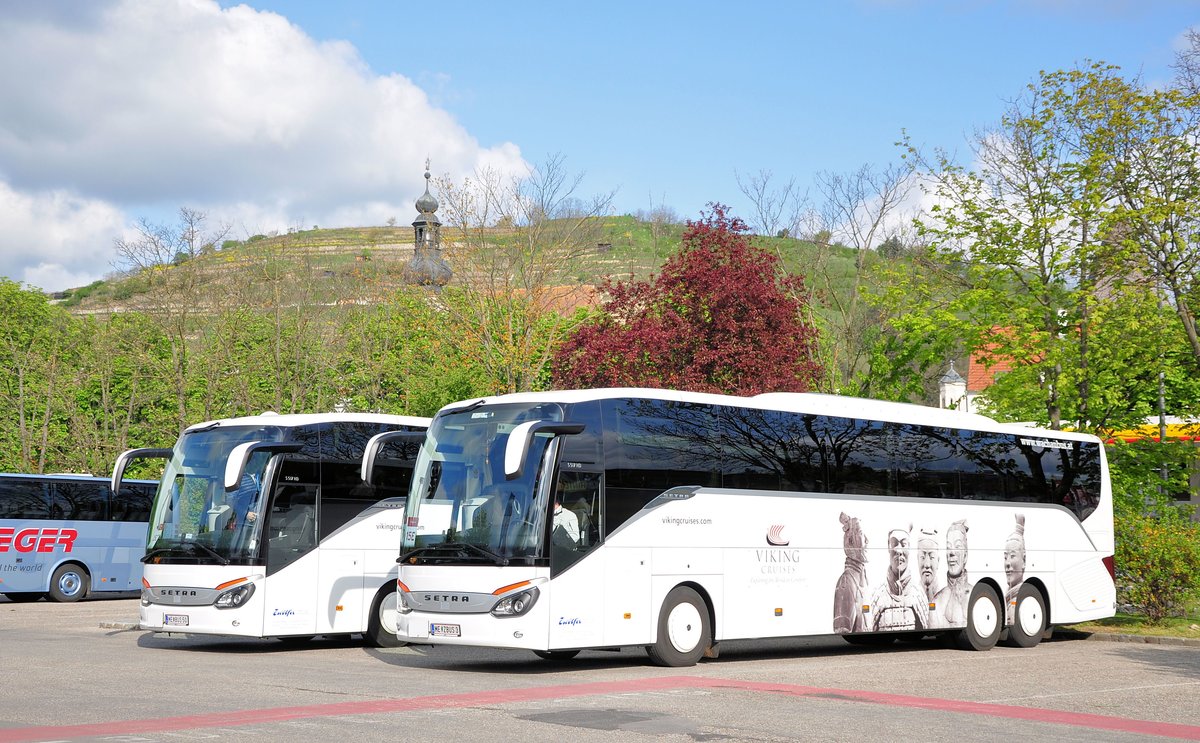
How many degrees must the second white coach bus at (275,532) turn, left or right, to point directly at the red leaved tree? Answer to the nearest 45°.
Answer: approximately 180°

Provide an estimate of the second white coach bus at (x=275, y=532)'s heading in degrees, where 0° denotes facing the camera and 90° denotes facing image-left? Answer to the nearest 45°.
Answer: approximately 45°

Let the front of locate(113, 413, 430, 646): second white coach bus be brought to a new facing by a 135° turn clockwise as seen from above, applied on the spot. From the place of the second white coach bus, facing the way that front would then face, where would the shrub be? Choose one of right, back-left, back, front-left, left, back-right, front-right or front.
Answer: right

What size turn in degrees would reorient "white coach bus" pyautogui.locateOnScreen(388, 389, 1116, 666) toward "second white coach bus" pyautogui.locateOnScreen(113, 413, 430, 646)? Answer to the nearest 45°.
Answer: approximately 45° to its right

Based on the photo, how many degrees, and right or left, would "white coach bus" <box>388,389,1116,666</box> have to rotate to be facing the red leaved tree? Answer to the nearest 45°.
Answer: approximately 135° to its right

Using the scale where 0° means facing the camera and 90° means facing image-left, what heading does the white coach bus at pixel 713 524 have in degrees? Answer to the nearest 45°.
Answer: approximately 45°

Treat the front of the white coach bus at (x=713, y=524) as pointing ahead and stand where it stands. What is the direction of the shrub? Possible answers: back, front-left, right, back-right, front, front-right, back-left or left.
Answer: back
